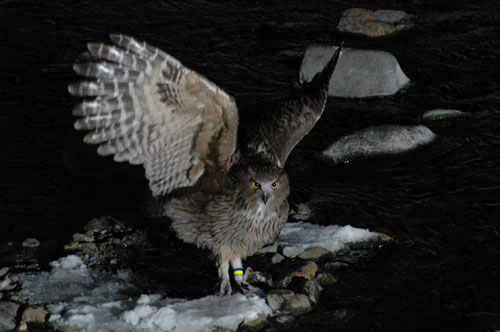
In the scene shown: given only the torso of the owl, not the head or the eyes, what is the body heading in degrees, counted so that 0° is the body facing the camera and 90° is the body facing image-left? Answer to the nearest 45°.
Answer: approximately 315°

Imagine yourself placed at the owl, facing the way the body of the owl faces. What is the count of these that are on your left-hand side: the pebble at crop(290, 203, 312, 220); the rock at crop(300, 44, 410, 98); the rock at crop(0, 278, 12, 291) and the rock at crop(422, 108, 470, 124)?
3

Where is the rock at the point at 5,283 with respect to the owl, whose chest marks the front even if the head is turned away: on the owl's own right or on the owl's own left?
on the owl's own right

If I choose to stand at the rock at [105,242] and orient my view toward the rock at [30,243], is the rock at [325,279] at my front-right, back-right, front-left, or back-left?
back-left

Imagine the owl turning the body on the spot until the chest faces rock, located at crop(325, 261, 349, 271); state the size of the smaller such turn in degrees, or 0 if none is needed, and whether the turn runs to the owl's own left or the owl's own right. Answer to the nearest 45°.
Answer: approximately 45° to the owl's own left

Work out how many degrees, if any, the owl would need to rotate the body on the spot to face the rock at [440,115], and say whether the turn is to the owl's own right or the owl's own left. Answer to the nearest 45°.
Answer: approximately 90° to the owl's own left

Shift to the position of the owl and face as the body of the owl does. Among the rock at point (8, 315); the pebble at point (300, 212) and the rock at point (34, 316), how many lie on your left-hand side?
1

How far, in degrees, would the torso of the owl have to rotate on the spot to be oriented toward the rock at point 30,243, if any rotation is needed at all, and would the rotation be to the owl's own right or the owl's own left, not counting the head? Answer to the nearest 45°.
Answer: approximately 135° to the owl's own right

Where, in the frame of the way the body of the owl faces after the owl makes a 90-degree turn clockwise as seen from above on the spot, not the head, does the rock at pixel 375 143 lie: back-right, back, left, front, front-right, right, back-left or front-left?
back
